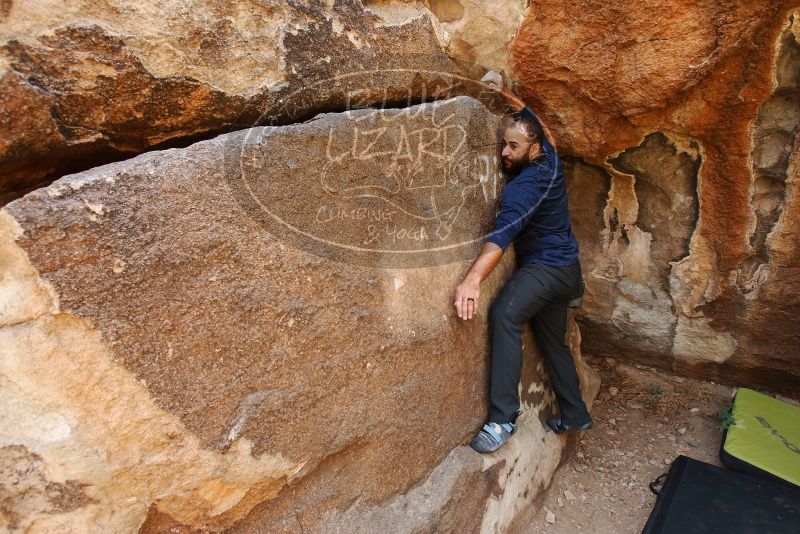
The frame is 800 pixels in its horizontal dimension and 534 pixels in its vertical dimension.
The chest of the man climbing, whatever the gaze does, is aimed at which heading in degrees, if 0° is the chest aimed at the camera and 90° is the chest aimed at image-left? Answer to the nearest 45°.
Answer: approximately 90°

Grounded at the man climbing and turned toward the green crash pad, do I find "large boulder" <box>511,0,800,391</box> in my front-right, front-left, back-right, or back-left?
front-left

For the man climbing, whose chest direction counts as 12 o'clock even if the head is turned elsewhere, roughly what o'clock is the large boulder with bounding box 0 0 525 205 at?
The large boulder is roughly at 11 o'clock from the man climbing.

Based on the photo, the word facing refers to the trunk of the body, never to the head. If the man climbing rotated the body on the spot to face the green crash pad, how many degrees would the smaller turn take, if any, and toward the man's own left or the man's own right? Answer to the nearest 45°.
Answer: approximately 180°

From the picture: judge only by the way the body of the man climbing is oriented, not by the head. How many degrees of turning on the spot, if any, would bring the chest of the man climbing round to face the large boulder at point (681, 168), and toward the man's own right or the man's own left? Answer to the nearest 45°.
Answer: approximately 135° to the man's own right
